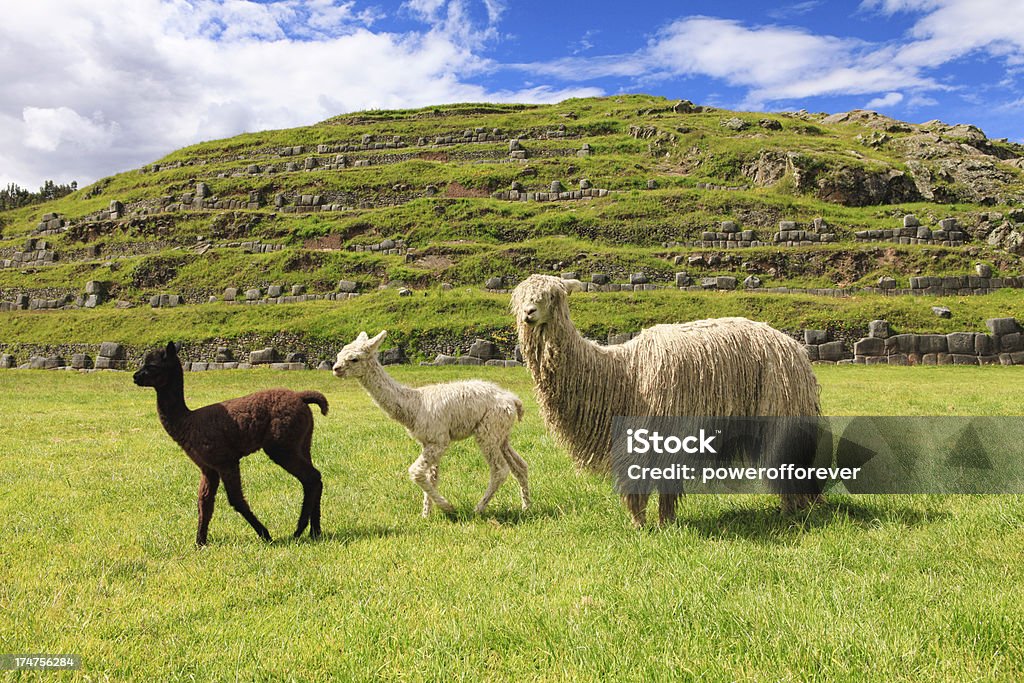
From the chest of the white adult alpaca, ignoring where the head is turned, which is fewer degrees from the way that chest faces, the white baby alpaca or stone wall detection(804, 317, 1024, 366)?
the white baby alpaca

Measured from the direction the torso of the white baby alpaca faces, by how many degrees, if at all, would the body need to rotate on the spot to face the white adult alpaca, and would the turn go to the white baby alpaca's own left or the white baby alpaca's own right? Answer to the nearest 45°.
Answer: approximately 135° to the white baby alpaca's own left

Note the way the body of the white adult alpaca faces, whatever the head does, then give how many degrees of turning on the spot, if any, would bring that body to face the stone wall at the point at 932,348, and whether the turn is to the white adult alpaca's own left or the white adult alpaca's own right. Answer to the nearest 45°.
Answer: approximately 135° to the white adult alpaca's own right

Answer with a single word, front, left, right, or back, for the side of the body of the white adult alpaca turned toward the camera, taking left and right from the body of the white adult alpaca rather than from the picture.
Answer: left

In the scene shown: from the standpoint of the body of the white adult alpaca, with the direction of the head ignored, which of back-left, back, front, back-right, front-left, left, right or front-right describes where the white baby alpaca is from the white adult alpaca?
front

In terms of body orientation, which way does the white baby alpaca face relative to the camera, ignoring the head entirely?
to the viewer's left

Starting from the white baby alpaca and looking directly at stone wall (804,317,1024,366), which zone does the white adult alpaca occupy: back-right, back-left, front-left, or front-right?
front-right

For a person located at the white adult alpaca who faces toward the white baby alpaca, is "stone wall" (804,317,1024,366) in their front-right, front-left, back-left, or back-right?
back-right

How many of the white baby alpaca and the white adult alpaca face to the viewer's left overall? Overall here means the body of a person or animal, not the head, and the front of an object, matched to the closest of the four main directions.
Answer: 2

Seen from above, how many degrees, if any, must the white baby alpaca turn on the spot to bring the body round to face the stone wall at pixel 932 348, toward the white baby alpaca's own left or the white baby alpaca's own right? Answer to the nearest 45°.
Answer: approximately 135° to the white baby alpaca's own right
